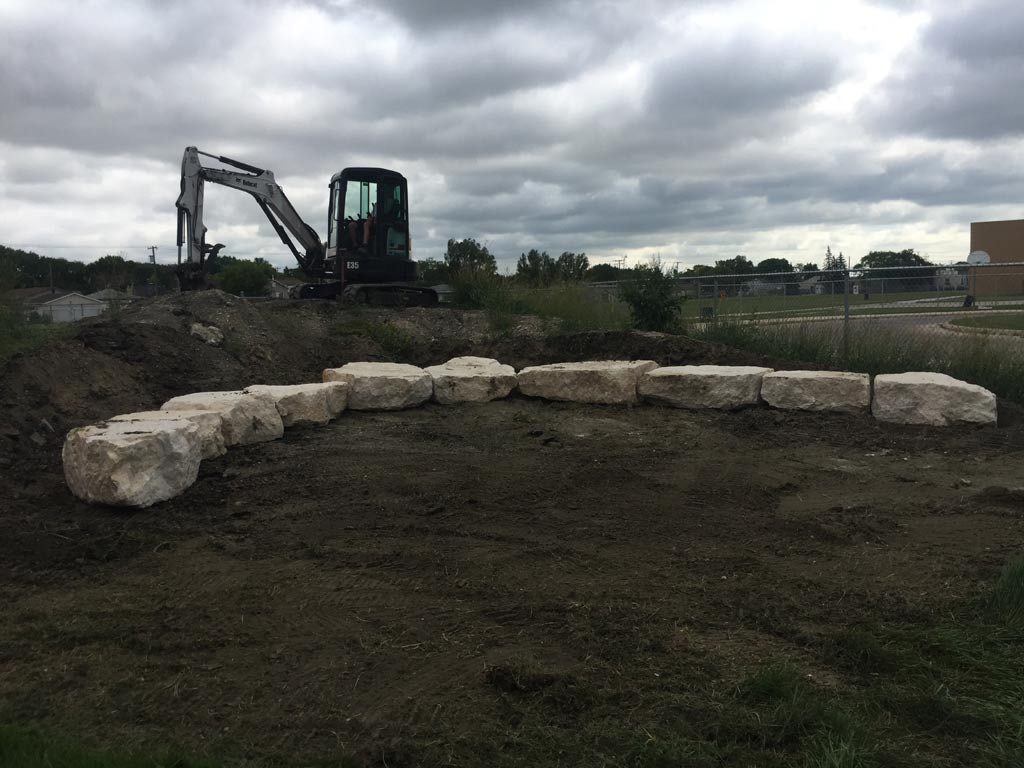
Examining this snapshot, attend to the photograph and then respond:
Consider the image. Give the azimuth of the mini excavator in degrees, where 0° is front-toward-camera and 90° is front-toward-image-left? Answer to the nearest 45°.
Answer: approximately 90°

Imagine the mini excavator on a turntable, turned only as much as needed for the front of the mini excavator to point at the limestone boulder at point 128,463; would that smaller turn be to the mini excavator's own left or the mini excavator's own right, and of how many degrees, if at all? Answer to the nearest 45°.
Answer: approximately 90° to the mini excavator's own left

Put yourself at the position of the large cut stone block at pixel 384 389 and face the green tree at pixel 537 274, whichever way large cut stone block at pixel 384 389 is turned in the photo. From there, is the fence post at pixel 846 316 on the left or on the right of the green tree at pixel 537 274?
right

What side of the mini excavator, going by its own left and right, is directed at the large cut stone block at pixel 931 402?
left

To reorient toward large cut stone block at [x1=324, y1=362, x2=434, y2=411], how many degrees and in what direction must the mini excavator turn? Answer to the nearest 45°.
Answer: approximately 90° to its left

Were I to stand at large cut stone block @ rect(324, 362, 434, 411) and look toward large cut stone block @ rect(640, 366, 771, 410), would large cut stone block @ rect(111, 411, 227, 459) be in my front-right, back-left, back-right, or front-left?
back-right

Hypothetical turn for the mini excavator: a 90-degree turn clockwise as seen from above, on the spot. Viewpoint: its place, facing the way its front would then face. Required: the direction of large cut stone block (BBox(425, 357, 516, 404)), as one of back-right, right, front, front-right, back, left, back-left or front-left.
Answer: back

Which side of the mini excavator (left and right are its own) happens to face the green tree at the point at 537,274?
right

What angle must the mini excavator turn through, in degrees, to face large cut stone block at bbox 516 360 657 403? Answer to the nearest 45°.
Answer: approximately 90° to its left

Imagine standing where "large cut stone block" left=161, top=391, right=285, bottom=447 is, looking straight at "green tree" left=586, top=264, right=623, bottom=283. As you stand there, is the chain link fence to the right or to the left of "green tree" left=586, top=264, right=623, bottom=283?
right

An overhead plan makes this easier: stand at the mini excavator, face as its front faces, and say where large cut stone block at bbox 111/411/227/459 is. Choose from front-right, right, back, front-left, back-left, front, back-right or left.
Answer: left

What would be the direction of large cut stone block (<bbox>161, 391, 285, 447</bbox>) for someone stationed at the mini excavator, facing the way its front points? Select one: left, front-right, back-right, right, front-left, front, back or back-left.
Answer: left
